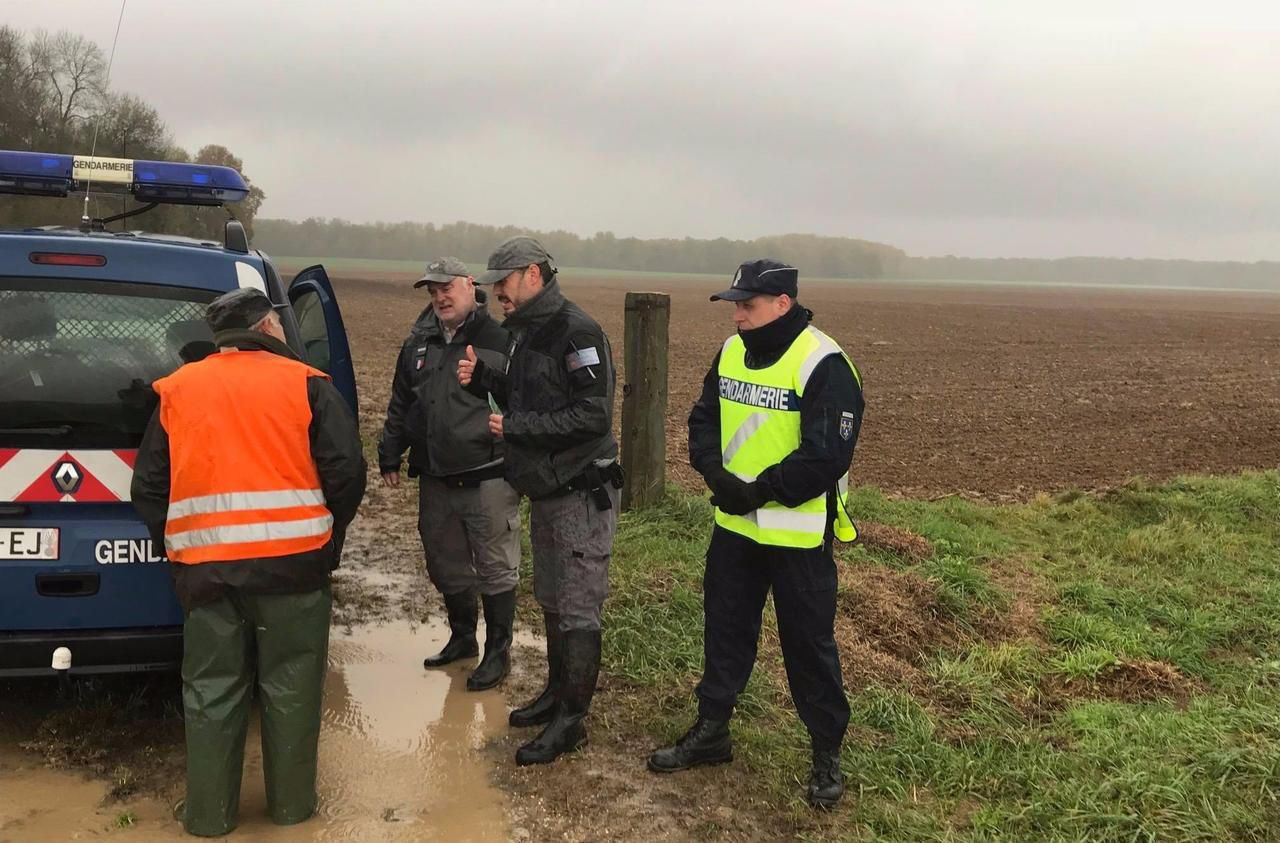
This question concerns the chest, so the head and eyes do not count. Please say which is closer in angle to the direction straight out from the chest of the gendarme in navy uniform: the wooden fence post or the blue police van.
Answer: the blue police van

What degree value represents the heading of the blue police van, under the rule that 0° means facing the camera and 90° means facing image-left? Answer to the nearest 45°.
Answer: approximately 180°

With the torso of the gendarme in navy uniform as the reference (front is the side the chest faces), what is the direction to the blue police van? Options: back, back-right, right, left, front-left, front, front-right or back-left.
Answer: front-right

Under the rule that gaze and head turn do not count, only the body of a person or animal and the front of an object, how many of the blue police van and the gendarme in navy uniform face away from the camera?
1

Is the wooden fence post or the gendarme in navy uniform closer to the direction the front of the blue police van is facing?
the wooden fence post

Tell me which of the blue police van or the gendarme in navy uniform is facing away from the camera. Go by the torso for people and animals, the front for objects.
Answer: the blue police van

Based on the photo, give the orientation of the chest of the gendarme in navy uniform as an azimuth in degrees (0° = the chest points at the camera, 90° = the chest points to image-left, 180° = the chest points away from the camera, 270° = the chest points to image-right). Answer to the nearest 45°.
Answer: approximately 45°

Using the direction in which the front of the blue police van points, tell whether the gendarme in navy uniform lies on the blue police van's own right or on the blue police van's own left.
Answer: on the blue police van's own right

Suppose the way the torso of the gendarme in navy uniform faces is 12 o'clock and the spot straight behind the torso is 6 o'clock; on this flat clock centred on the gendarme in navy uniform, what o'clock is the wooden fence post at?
The wooden fence post is roughly at 4 o'clock from the gendarme in navy uniform.
